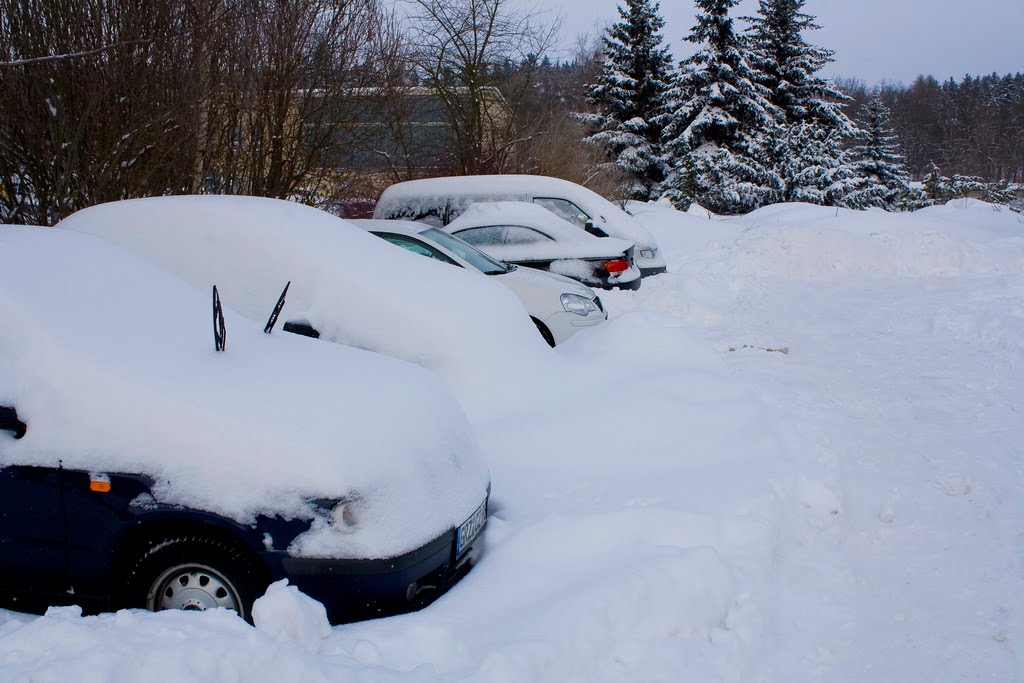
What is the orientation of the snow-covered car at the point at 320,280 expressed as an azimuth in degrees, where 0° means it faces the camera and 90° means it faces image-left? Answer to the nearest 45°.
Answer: approximately 315°

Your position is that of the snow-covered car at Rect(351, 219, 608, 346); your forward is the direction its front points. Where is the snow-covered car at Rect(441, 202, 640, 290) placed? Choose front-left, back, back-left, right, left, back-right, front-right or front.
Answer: back-left

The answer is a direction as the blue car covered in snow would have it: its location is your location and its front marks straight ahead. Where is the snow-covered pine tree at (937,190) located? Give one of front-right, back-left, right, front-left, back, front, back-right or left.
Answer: left

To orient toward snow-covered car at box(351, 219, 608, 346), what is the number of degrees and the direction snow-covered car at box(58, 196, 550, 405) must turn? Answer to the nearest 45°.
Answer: approximately 90° to its left

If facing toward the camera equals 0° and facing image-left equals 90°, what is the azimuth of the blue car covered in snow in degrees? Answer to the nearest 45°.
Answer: approximately 315°

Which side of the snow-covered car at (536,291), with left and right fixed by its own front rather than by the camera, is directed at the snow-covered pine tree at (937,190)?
left

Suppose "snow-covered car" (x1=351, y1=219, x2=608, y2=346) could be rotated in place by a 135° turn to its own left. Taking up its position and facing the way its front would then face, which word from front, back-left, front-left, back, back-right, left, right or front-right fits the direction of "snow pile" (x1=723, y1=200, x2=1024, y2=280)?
front-right

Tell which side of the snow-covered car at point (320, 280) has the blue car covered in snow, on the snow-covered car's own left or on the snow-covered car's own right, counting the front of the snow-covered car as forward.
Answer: on the snow-covered car's own right

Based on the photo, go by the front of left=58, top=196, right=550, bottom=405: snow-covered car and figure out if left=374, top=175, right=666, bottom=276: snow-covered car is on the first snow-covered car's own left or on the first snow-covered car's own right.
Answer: on the first snow-covered car's own left

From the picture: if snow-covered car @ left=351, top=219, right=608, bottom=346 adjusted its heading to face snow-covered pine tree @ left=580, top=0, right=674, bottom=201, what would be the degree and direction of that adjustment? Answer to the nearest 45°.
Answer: approximately 135° to its left
